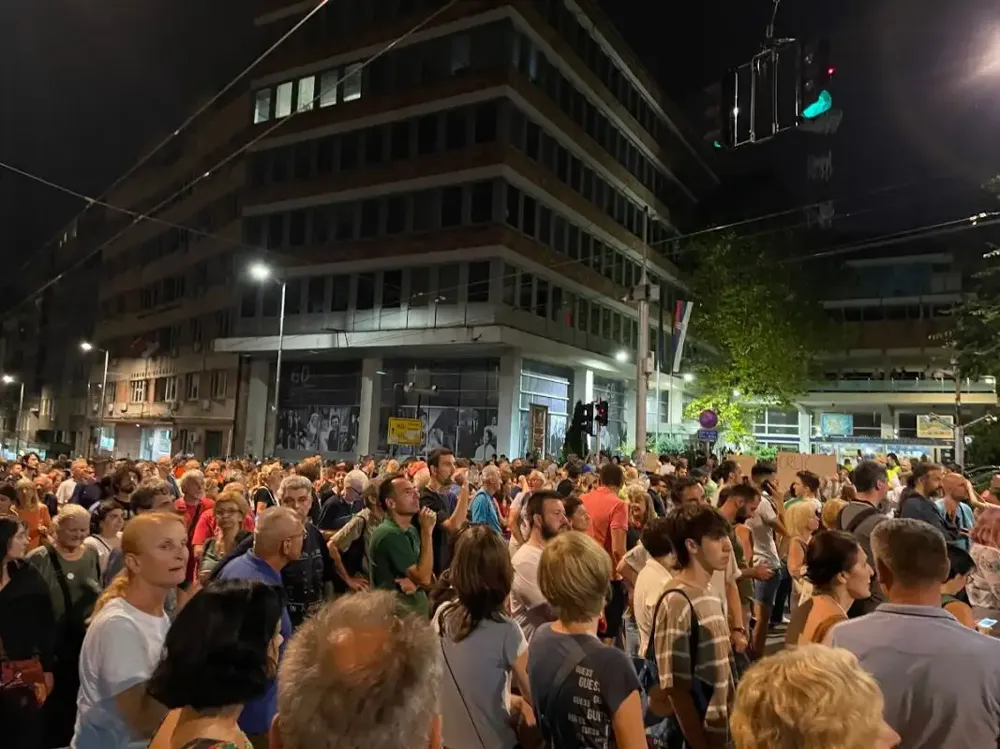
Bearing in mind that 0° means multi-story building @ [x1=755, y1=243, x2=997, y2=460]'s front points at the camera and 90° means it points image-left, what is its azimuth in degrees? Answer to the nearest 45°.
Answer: approximately 0°

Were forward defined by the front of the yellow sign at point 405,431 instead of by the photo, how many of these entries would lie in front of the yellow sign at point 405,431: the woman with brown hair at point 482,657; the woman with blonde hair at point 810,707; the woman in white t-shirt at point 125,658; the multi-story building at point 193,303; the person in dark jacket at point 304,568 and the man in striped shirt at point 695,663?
5

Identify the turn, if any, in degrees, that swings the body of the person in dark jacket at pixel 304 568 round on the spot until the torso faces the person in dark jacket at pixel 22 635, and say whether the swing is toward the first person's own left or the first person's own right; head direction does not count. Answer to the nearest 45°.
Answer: approximately 45° to the first person's own right

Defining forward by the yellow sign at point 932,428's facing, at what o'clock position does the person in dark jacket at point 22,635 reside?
The person in dark jacket is roughly at 12 o'clock from the yellow sign.

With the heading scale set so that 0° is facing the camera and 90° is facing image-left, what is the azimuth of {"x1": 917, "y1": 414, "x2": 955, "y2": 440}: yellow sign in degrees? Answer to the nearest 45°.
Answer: approximately 0°

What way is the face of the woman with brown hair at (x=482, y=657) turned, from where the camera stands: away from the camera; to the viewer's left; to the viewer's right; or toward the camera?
away from the camera

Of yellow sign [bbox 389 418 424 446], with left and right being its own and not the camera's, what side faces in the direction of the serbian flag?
left

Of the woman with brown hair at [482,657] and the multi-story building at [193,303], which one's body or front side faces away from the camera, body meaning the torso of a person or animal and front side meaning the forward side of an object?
the woman with brown hair
